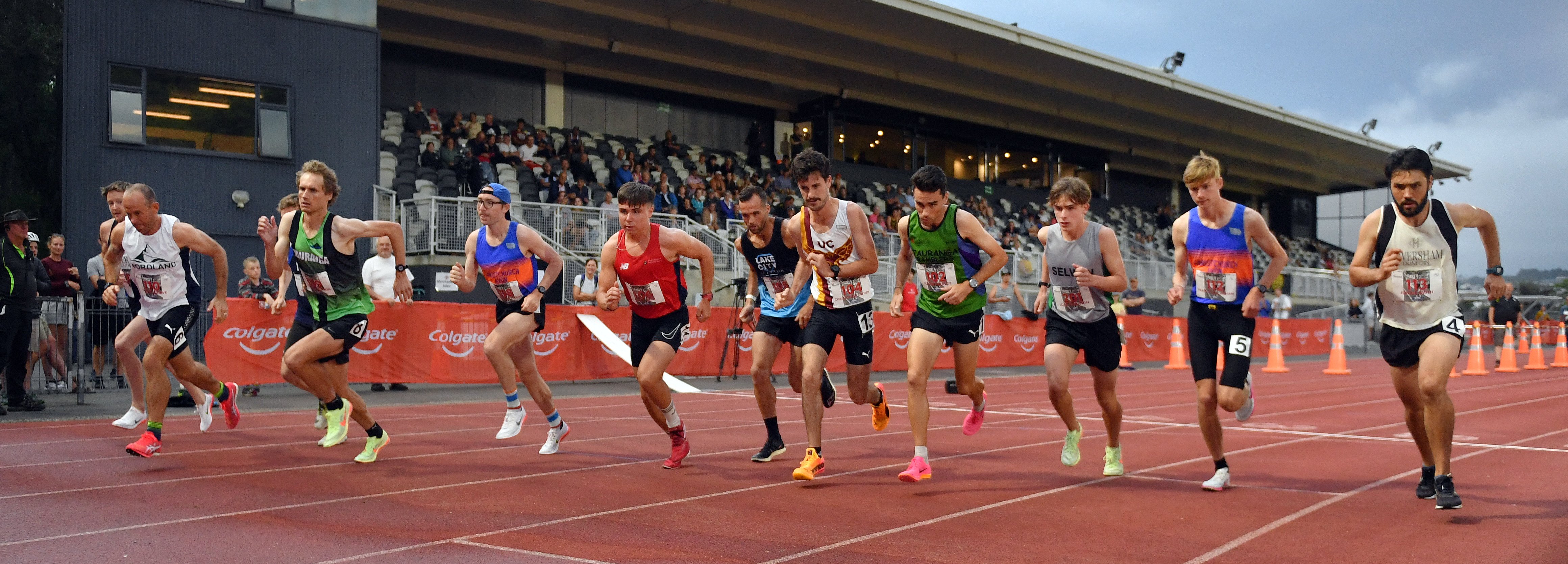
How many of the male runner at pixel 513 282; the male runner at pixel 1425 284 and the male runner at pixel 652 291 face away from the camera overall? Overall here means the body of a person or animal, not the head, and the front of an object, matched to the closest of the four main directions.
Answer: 0

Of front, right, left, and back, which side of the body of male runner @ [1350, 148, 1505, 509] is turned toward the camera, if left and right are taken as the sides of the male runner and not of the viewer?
front

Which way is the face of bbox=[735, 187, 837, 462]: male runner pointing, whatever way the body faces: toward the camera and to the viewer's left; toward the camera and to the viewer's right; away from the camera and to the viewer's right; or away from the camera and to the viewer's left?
toward the camera and to the viewer's left

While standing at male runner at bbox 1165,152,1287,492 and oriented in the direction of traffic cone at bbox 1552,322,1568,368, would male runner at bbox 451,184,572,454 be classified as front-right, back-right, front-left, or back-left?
back-left

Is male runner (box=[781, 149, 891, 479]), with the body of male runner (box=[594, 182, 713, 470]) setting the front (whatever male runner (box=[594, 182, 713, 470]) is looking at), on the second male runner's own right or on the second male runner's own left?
on the second male runner's own left

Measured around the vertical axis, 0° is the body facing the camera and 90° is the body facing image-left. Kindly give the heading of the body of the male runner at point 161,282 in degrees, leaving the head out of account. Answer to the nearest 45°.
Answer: approximately 45°

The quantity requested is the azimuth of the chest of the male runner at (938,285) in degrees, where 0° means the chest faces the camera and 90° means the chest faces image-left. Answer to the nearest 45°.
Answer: approximately 45°

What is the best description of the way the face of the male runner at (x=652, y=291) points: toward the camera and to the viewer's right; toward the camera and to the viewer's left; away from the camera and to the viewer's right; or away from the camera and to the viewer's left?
toward the camera and to the viewer's left

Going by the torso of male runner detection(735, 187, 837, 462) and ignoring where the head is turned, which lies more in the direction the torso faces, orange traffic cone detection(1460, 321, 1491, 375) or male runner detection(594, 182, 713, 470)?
the male runner

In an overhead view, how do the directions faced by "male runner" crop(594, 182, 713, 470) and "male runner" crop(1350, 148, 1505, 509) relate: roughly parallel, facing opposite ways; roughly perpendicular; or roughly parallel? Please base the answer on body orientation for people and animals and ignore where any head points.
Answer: roughly parallel

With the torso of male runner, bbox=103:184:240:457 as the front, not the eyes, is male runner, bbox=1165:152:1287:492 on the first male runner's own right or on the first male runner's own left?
on the first male runner's own left

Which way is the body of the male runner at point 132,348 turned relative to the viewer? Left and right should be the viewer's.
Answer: facing the viewer and to the left of the viewer

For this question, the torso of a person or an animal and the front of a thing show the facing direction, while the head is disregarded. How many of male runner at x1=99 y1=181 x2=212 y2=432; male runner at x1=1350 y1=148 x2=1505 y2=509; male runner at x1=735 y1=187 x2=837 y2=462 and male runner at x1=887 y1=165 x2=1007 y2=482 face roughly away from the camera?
0

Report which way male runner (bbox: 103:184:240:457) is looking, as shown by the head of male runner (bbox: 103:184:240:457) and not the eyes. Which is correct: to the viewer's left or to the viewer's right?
to the viewer's left

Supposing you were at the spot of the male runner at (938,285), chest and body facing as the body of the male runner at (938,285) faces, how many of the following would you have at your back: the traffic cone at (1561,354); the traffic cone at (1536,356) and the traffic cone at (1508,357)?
3

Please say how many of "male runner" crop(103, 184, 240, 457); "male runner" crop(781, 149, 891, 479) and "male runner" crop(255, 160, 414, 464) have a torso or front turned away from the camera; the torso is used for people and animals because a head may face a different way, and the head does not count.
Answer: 0

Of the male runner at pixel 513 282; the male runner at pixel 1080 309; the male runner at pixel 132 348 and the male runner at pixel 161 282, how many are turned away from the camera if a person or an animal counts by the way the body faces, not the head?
0

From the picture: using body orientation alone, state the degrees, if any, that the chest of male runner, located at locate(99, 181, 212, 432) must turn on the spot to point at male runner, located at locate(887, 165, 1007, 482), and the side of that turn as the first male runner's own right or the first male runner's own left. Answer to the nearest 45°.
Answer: approximately 90° to the first male runner's own left

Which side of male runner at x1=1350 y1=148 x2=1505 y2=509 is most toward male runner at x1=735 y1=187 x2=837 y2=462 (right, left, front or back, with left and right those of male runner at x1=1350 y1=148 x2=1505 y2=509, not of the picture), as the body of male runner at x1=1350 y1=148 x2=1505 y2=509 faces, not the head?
right
